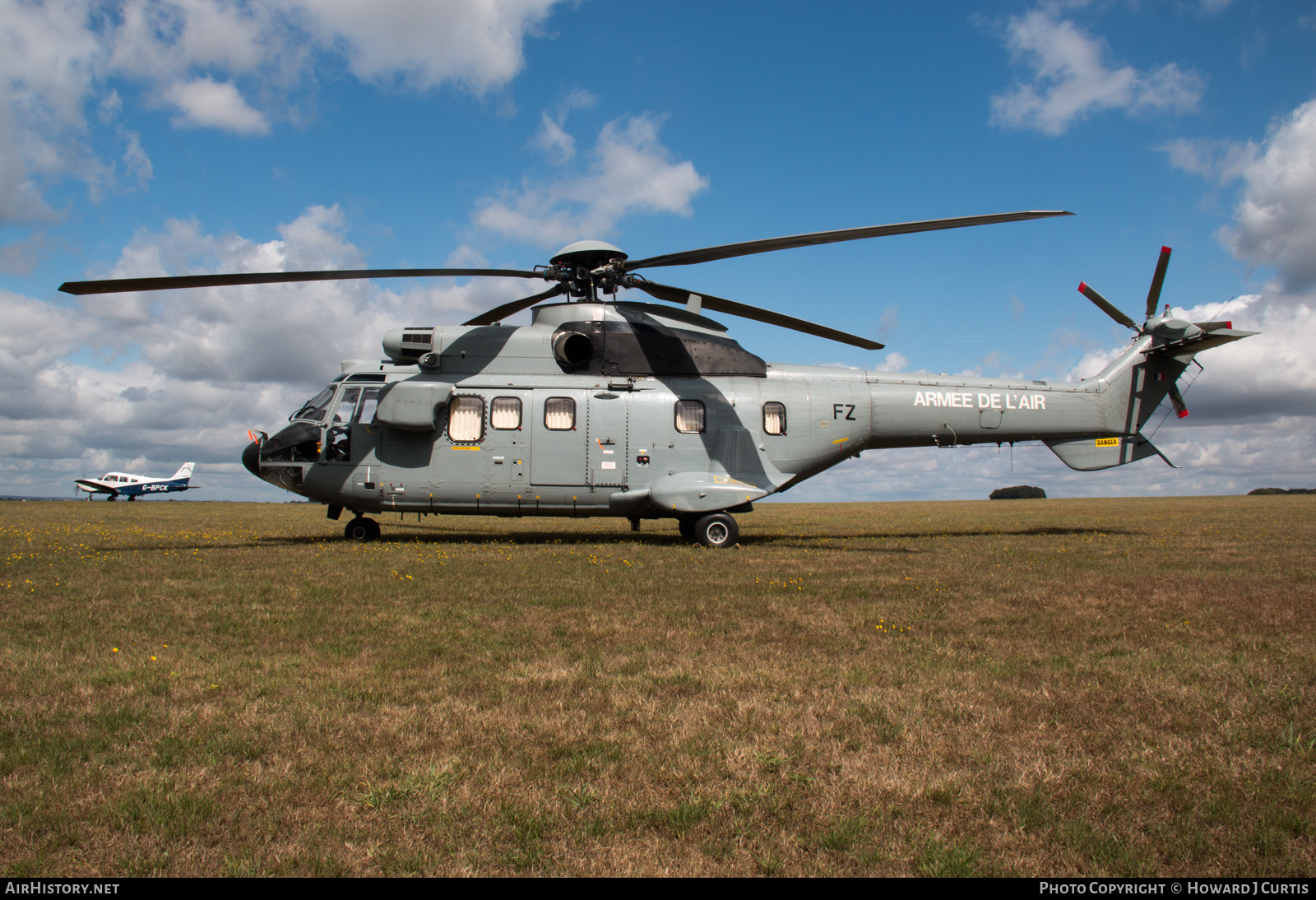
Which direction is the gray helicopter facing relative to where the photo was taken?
to the viewer's left
